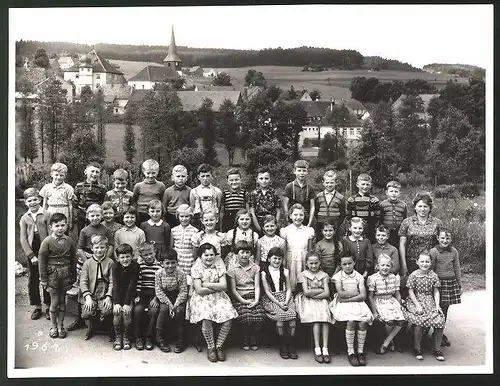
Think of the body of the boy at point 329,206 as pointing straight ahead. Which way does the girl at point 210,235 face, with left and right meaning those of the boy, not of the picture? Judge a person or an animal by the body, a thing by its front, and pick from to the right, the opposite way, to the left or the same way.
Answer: the same way

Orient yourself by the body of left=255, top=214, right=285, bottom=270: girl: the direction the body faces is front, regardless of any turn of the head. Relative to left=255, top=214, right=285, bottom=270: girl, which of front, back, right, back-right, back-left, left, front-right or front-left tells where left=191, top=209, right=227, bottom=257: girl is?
right

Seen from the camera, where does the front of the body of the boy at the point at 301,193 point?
toward the camera

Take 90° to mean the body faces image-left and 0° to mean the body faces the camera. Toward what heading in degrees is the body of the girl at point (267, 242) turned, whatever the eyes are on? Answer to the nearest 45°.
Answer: approximately 0°

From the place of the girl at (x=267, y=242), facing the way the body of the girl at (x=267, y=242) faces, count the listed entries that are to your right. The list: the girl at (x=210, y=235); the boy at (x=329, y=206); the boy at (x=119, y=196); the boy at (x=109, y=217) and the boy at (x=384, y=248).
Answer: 3

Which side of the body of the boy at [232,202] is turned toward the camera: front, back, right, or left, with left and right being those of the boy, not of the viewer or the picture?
front

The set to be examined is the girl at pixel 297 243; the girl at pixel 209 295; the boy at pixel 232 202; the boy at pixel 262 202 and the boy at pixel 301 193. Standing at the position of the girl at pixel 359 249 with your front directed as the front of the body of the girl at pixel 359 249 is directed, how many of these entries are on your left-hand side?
0

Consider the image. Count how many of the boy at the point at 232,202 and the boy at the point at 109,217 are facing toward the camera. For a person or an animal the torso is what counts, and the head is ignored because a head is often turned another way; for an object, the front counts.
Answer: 2

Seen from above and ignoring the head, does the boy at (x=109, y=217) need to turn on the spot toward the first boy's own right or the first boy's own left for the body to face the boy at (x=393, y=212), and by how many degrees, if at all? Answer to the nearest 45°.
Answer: approximately 90° to the first boy's own left

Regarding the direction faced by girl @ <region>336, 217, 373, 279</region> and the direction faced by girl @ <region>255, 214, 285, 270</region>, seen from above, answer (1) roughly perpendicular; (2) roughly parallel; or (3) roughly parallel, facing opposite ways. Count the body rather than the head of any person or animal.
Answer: roughly parallel
